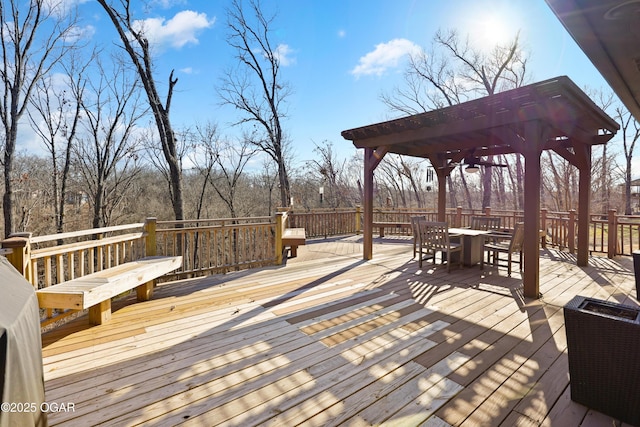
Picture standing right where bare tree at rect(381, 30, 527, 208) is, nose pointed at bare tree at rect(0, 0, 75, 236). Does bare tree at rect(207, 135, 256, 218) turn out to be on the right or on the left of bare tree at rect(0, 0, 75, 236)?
right

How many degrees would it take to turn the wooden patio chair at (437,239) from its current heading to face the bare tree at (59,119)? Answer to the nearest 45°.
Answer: approximately 135° to its left

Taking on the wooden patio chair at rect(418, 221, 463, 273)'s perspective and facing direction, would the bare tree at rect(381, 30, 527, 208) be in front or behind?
in front

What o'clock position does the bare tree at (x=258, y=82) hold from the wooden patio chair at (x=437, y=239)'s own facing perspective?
The bare tree is roughly at 9 o'clock from the wooden patio chair.

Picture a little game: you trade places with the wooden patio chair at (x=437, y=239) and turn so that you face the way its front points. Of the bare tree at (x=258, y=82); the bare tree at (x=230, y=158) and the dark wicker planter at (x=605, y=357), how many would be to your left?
2

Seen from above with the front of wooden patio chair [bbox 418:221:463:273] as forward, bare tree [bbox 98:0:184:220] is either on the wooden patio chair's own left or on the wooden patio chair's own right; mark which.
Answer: on the wooden patio chair's own left

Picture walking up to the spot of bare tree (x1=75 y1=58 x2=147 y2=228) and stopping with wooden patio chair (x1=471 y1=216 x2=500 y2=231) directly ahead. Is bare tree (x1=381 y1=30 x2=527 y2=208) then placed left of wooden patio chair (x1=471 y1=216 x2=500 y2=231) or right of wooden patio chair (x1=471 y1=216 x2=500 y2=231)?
left

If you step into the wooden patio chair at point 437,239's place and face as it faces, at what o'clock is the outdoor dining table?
The outdoor dining table is roughly at 12 o'clock from the wooden patio chair.

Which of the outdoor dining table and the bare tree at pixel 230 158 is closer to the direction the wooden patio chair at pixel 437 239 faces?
the outdoor dining table

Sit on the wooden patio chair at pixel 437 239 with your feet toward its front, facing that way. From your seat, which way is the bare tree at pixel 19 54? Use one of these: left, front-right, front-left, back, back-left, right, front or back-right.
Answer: back-left

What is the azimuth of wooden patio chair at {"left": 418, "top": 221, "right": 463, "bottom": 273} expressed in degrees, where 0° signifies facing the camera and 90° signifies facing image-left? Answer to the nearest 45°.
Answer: approximately 225°

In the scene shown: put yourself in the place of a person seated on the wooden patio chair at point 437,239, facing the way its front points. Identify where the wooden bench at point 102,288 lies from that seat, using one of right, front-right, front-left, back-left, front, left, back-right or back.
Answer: back
